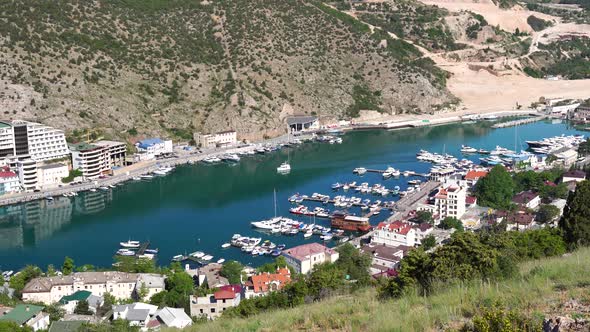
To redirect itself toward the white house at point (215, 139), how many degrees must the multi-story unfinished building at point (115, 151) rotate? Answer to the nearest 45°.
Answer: approximately 90° to its left

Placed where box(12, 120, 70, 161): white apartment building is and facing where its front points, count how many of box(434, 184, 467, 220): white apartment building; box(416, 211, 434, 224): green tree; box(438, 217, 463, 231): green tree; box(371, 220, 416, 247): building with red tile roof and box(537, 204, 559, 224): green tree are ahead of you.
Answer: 5

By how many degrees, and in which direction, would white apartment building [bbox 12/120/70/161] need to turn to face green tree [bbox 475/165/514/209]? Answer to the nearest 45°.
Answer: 0° — it already faces it

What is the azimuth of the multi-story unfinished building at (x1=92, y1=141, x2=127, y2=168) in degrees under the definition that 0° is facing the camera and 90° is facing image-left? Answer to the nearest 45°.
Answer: approximately 315°

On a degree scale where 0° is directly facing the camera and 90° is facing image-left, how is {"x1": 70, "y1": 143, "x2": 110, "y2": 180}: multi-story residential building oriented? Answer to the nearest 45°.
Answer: approximately 315°

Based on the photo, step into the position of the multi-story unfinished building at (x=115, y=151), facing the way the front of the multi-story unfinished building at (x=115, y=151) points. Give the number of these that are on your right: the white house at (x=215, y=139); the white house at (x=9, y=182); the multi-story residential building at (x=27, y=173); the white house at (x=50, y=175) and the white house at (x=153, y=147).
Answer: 3

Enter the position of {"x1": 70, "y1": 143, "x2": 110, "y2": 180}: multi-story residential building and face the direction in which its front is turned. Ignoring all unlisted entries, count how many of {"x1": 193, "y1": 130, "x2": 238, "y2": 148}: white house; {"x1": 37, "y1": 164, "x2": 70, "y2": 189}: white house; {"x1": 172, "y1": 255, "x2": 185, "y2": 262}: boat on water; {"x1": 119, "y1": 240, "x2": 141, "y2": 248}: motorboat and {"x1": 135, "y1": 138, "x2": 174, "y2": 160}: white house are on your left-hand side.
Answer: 2

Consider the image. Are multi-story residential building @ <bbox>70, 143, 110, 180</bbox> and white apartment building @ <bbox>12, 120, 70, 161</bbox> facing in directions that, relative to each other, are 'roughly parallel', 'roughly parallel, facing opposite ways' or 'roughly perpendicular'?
roughly parallel

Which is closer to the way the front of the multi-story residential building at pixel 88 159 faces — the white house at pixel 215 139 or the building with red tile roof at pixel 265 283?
the building with red tile roof

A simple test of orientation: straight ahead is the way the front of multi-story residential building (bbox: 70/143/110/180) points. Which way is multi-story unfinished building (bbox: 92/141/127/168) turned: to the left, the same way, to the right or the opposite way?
the same way

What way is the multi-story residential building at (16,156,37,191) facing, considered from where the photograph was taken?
facing the viewer and to the right of the viewer

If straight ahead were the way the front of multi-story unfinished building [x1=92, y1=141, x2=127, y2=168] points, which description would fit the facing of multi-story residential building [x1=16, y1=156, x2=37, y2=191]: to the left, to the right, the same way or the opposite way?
the same way

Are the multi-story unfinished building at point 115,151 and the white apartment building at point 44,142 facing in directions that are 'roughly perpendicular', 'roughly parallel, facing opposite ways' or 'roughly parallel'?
roughly parallel

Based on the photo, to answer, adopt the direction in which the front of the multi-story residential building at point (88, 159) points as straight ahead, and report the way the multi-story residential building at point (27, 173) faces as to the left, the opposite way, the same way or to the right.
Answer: the same way

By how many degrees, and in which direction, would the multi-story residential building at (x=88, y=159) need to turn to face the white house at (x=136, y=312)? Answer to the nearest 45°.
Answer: approximately 45° to its right
